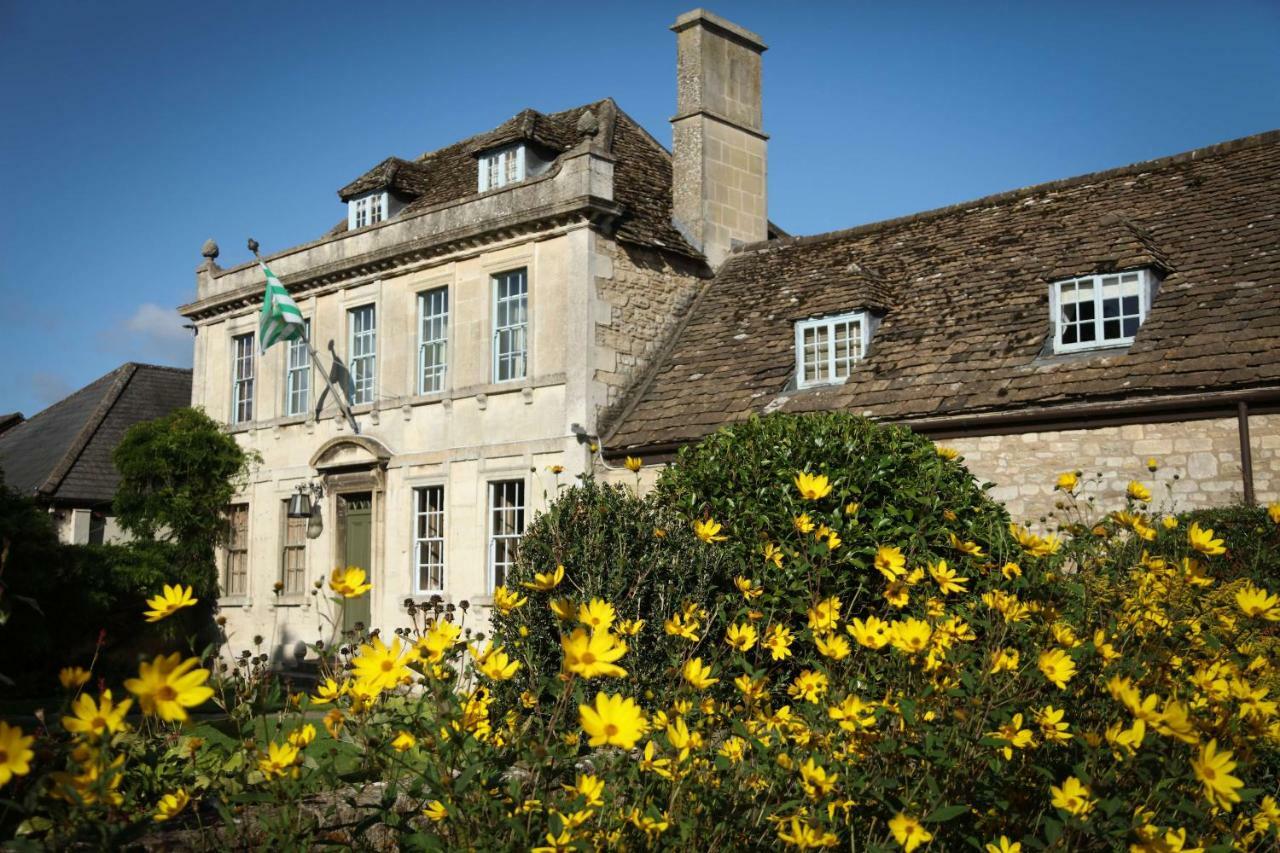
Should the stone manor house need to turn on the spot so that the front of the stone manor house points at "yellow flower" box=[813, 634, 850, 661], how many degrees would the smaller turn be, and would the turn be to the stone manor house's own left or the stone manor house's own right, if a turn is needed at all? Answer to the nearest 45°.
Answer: approximately 45° to the stone manor house's own left

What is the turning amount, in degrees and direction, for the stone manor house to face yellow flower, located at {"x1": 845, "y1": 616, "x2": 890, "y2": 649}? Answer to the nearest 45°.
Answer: approximately 45° to its left

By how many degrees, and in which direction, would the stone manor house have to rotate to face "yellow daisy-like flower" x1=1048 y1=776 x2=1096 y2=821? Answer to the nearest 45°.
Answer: approximately 45° to its left

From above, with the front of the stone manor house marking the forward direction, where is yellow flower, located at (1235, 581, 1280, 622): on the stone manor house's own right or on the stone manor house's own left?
on the stone manor house's own left

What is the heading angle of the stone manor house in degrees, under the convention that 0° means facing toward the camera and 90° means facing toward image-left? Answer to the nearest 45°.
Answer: approximately 45°

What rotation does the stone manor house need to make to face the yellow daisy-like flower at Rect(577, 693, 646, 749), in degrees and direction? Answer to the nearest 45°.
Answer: approximately 45° to its left

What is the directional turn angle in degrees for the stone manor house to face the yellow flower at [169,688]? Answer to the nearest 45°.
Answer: approximately 45° to its left

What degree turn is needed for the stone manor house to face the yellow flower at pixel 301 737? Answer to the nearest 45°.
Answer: approximately 45° to its left

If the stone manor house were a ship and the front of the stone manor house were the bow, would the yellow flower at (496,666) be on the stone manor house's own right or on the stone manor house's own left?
on the stone manor house's own left

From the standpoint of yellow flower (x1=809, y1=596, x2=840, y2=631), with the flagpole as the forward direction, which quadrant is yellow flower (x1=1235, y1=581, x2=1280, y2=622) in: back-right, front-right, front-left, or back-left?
back-right
